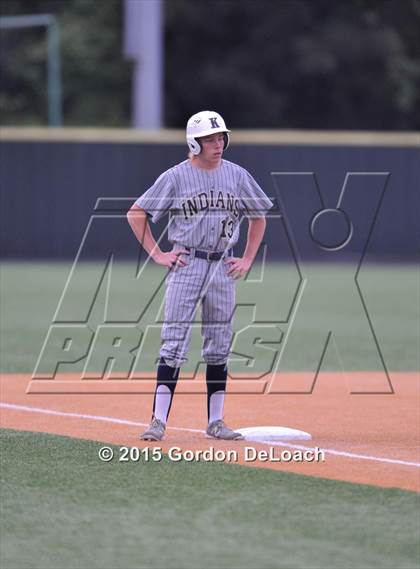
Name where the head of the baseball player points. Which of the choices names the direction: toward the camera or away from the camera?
toward the camera

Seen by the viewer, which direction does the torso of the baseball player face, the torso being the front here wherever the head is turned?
toward the camera
